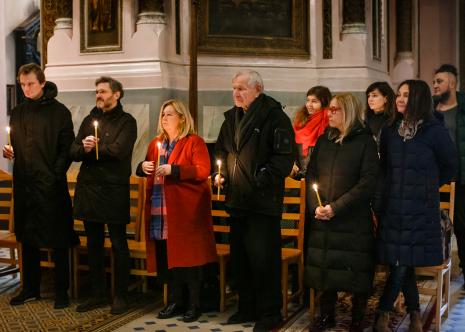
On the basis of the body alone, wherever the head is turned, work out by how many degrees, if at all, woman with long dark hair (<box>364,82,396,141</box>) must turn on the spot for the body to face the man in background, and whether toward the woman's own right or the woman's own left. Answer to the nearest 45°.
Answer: approximately 135° to the woman's own left

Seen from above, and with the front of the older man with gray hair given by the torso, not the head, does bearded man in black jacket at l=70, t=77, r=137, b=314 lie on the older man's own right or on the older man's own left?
on the older man's own right

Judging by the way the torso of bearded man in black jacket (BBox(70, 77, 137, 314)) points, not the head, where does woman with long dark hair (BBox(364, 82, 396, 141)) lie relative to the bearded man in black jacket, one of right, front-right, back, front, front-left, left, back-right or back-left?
back-left

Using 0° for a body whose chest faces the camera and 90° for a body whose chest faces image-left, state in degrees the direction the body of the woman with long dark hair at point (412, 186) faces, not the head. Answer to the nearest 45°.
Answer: approximately 45°

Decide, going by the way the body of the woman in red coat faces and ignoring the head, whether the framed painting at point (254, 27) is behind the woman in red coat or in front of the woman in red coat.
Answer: behind
